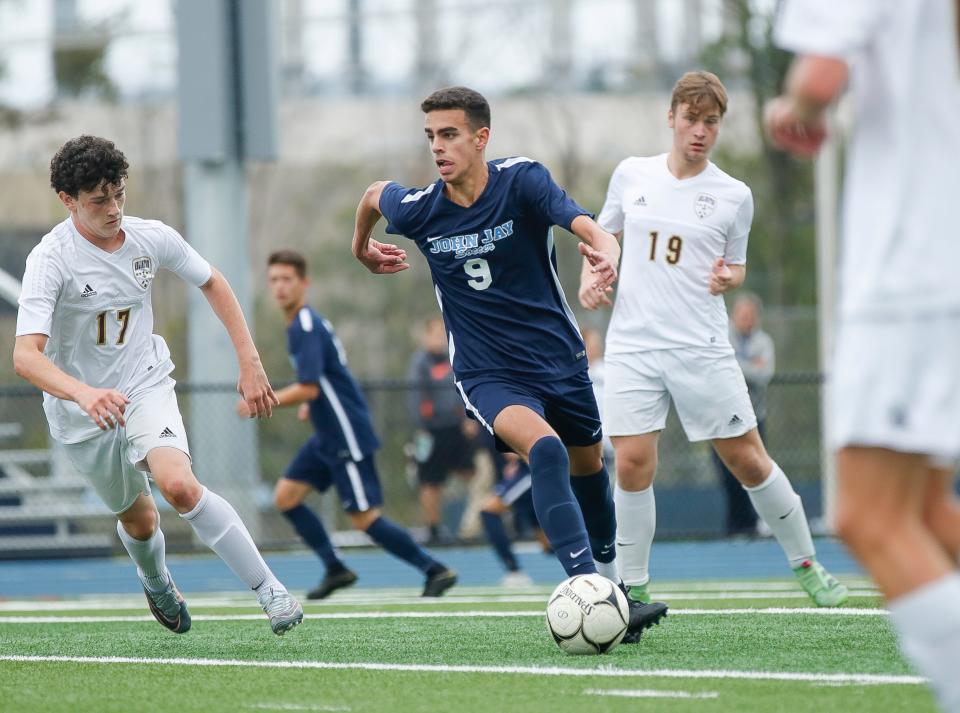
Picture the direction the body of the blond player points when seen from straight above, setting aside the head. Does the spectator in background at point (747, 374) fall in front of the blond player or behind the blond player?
behind

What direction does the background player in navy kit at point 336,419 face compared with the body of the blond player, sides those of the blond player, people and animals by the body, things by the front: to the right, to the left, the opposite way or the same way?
to the right

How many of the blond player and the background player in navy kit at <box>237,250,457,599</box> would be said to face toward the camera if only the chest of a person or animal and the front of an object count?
1

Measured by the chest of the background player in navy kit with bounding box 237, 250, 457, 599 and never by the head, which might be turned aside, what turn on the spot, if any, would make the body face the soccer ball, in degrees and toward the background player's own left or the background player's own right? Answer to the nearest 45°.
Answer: approximately 90° to the background player's own left

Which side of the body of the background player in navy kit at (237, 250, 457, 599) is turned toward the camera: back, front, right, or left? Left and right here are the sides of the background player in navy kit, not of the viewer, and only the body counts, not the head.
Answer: left

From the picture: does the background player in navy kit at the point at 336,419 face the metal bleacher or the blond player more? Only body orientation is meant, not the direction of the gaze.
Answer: the metal bleacher

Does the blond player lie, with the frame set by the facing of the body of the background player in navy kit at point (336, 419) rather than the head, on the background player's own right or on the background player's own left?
on the background player's own left

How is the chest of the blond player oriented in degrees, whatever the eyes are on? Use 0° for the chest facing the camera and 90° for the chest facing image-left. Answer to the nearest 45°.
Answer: approximately 0°

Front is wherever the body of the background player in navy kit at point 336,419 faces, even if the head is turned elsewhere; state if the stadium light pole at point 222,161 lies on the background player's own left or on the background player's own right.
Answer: on the background player's own right

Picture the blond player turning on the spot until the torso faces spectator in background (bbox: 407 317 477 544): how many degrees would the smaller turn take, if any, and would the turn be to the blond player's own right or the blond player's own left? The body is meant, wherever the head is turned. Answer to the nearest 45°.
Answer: approximately 180°

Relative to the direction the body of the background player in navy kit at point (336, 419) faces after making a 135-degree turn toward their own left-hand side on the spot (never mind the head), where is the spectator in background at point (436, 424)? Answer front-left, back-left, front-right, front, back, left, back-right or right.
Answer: back-left

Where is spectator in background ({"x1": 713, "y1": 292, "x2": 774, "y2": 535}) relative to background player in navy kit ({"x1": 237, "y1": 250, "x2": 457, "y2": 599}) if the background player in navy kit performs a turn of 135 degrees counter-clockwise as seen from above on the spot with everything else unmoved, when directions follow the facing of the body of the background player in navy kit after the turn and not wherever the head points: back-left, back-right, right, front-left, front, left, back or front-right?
left

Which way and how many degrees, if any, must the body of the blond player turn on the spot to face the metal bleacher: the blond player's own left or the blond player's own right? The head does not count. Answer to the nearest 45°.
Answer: approximately 135° to the blond player's own right

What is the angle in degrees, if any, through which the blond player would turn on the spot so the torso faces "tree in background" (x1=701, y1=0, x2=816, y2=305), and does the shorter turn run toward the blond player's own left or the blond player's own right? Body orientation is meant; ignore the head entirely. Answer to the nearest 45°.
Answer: approximately 180°
